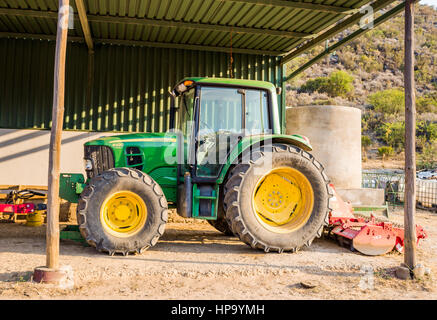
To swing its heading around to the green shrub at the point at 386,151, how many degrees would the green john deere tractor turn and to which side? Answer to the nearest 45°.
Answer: approximately 135° to its right

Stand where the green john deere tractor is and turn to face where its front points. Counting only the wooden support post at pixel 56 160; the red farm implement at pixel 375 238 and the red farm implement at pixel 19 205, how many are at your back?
1

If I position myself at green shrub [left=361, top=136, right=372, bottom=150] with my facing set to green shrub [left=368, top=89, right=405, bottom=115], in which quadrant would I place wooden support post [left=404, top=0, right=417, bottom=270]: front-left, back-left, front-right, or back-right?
back-right

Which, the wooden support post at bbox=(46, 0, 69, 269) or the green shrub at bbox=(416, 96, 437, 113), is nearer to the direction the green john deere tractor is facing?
the wooden support post

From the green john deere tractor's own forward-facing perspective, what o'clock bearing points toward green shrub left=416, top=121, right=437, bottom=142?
The green shrub is roughly at 4 o'clock from the green john deere tractor.

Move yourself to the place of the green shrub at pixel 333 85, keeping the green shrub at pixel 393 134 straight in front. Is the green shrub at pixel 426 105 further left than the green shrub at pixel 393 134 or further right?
left

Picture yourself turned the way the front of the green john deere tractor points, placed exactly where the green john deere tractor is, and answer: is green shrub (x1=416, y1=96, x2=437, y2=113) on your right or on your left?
on your right

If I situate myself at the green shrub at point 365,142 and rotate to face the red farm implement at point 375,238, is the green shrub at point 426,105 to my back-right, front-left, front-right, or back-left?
back-left

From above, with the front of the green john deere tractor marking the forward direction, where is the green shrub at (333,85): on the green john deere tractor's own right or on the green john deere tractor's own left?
on the green john deere tractor's own right

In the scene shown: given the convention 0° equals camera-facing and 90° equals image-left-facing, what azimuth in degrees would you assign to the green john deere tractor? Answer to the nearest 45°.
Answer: approximately 90°

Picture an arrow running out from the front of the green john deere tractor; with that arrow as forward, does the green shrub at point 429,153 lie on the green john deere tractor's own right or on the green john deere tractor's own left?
on the green john deere tractor's own right

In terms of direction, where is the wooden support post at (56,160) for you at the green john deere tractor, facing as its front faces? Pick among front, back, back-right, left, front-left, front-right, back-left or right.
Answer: front-left

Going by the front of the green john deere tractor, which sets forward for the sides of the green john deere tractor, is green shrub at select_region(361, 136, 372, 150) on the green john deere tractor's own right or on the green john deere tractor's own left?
on the green john deere tractor's own right

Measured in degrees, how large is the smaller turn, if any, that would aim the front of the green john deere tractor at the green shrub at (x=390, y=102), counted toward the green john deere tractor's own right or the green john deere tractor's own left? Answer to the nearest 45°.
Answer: approximately 135° to the green john deere tractor's own right

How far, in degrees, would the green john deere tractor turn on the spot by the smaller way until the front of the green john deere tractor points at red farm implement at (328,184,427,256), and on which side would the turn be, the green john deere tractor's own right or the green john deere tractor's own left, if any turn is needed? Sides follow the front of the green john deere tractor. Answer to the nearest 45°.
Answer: approximately 180°

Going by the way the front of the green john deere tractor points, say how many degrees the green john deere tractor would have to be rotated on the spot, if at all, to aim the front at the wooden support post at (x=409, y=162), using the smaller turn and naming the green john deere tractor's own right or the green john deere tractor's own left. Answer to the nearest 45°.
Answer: approximately 135° to the green john deere tractor's own left

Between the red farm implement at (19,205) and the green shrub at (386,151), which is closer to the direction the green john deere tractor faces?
the red farm implement
